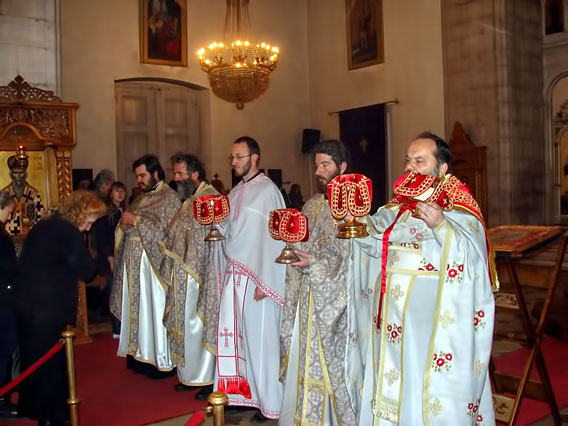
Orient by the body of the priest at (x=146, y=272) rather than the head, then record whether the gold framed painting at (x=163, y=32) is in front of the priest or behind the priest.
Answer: behind

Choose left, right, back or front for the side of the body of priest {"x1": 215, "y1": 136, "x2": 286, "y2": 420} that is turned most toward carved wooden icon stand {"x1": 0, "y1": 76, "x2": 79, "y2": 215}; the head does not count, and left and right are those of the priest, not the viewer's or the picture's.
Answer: right

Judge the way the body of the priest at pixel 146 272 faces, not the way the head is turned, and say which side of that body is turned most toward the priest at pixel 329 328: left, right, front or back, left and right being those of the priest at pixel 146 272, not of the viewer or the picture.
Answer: left

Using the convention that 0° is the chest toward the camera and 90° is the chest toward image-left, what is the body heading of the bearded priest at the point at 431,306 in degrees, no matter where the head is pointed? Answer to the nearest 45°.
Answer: approximately 45°

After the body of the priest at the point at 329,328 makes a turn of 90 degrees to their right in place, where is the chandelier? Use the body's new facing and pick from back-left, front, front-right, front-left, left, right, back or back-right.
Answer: front-right

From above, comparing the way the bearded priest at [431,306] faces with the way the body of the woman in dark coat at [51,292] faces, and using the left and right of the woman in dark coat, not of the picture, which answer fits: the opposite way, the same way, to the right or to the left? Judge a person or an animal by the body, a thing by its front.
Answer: the opposite way

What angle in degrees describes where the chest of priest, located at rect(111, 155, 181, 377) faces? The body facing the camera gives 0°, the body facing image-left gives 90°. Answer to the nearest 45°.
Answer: approximately 45°

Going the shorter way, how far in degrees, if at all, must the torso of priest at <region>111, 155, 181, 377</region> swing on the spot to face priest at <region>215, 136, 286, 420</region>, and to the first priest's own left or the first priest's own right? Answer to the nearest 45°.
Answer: approximately 90° to the first priest's own left

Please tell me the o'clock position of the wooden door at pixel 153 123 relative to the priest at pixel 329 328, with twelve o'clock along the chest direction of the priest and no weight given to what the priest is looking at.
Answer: The wooden door is roughly at 4 o'clock from the priest.

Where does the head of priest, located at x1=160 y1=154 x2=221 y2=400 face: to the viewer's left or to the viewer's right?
to the viewer's left
